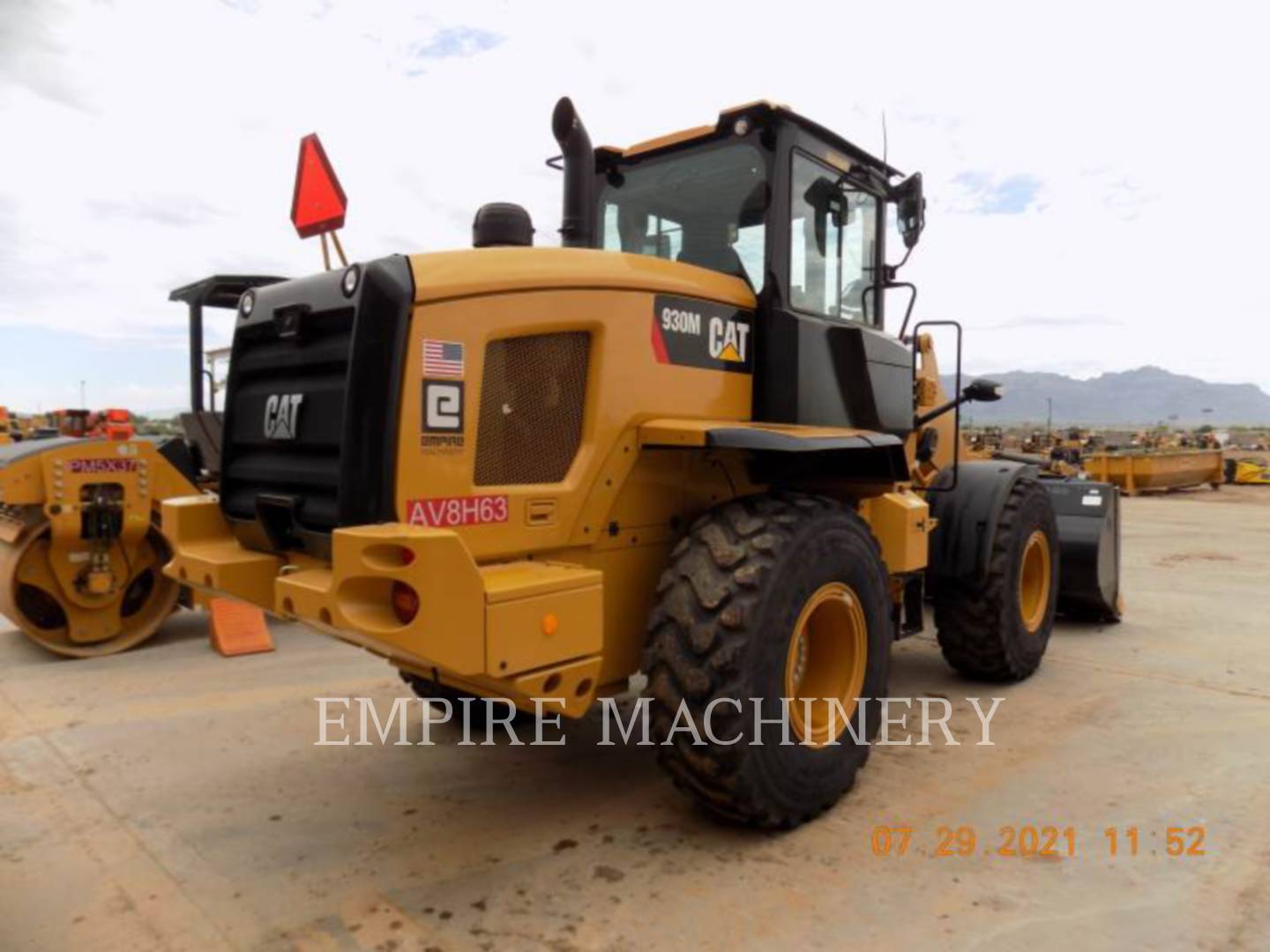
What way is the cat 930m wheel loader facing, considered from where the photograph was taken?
facing away from the viewer and to the right of the viewer

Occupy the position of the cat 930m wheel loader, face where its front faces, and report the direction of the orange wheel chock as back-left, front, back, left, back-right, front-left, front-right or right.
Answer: left

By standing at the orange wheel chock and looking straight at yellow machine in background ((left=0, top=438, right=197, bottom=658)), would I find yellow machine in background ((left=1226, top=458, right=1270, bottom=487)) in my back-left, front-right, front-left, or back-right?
back-right

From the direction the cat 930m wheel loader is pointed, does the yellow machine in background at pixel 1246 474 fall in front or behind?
in front

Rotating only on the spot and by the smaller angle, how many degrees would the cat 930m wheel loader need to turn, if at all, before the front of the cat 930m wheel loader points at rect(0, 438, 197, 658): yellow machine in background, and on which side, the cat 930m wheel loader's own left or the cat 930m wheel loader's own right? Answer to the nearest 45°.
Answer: approximately 90° to the cat 930m wheel loader's own left
